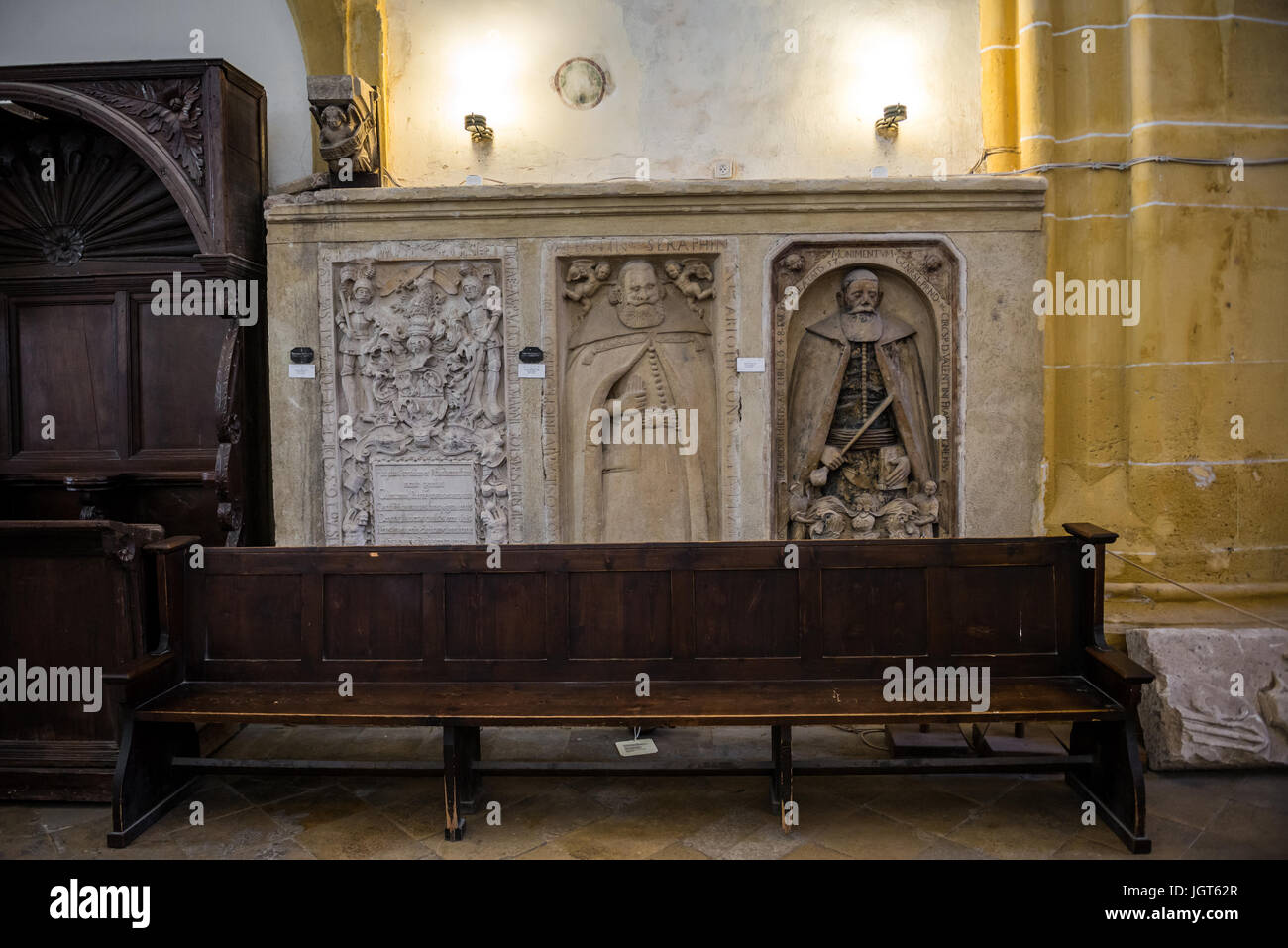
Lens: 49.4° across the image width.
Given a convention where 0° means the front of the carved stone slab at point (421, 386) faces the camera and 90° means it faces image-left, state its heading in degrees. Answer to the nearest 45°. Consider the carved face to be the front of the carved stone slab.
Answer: approximately 0°

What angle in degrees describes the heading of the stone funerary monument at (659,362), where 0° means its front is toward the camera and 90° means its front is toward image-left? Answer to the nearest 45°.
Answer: approximately 0°

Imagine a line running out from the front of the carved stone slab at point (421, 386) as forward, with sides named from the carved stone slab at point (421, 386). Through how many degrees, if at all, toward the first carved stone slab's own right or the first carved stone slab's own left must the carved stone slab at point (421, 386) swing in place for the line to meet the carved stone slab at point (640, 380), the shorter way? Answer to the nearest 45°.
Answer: approximately 90° to the first carved stone slab's own left

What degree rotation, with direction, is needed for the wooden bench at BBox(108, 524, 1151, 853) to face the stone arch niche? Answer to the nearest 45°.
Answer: approximately 135° to its left

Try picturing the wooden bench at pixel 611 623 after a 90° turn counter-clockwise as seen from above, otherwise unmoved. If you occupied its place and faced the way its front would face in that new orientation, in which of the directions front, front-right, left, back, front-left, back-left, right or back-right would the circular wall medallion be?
left
